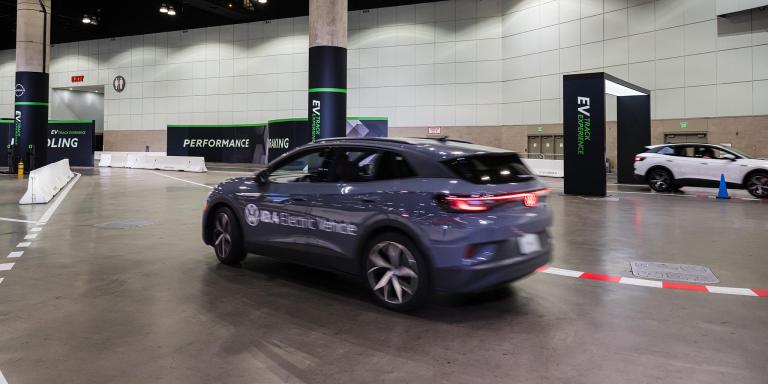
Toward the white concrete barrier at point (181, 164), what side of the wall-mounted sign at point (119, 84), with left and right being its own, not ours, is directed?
front

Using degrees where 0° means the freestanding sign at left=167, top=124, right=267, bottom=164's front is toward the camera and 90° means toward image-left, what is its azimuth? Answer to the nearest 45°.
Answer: approximately 0°

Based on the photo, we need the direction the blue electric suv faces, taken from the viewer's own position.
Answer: facing away from the viewer and to the left of the viewer

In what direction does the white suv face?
to the viewer's right

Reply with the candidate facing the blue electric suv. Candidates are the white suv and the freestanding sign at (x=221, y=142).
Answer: the freestanding sign

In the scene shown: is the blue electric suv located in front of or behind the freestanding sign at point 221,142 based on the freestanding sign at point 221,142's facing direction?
in front

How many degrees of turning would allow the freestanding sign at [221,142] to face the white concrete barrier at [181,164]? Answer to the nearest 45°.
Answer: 0° — it already faces it
